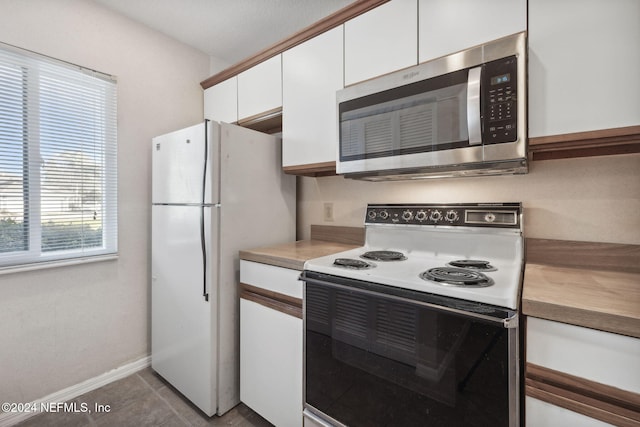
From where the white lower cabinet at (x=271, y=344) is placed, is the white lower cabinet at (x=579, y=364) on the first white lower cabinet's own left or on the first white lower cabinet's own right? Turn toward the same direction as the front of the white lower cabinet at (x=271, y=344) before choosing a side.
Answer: on the first white lower cabinet's own left

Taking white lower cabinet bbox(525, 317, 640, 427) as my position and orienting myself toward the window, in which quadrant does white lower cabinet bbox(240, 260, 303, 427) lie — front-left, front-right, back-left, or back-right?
front-right

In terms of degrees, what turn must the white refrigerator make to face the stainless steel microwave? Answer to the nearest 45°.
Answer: approximately 90° to its left

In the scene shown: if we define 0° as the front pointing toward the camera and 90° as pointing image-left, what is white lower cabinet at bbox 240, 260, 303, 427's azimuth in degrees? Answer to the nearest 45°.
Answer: approximately 45°

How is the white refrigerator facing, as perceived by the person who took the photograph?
facing the viewer and to the left of the viewer

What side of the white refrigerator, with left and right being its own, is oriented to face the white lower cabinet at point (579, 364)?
left

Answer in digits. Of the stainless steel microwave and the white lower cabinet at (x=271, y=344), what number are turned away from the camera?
0

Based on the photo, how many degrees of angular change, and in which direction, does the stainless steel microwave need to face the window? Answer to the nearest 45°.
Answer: approximately 45° to its right

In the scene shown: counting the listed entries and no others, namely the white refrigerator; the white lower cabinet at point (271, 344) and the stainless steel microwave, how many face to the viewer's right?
0

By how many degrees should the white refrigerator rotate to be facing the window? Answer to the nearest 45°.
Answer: approximately 45° to its right

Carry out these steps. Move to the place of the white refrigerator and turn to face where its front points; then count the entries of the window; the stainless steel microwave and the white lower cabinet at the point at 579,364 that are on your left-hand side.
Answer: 2
